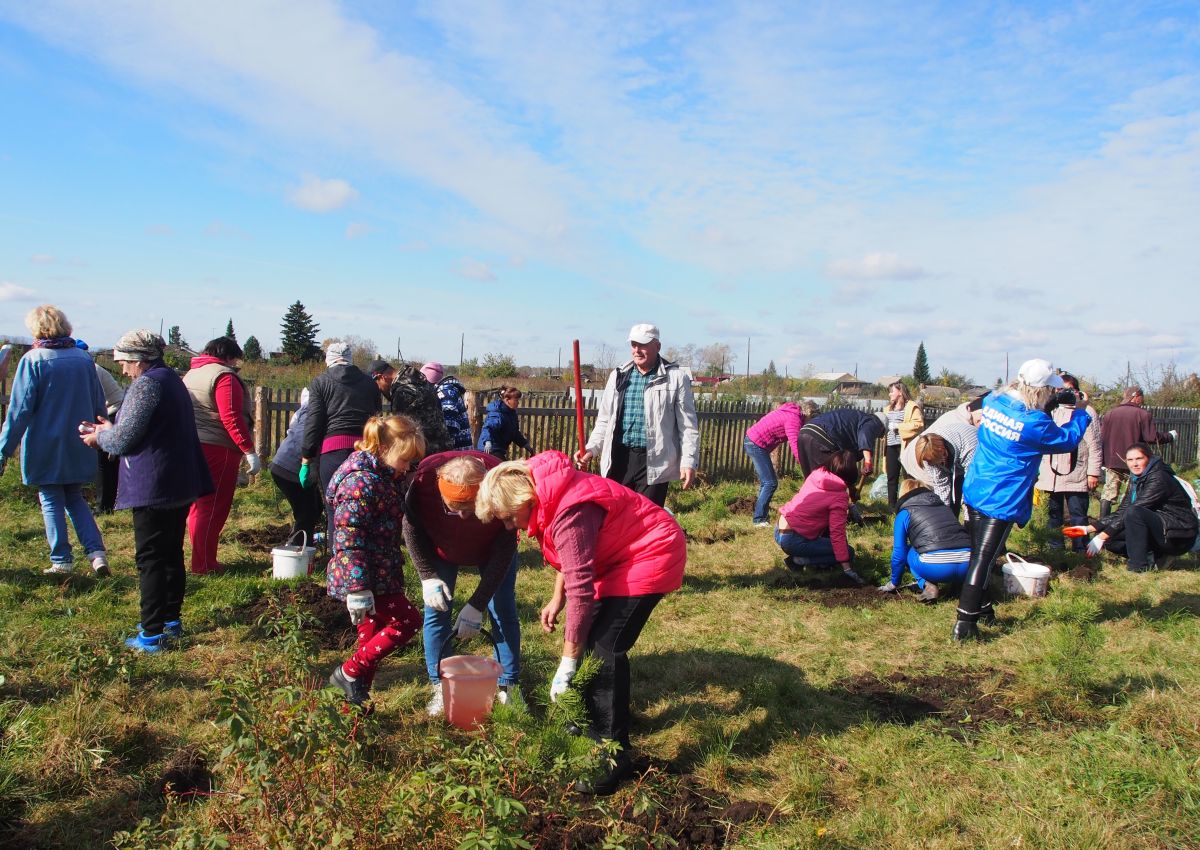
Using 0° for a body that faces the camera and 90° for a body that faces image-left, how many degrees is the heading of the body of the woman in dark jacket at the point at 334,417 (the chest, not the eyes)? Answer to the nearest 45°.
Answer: approximately 180°

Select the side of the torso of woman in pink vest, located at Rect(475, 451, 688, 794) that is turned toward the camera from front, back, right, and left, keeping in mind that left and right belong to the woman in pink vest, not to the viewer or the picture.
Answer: left

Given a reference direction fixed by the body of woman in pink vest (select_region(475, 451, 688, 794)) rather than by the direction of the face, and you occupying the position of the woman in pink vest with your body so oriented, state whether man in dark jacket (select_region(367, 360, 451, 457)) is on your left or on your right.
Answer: on your right

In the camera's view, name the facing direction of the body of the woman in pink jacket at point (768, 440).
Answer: to the viewer's right

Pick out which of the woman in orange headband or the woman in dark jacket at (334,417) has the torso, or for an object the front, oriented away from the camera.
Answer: the woman in dark jacket

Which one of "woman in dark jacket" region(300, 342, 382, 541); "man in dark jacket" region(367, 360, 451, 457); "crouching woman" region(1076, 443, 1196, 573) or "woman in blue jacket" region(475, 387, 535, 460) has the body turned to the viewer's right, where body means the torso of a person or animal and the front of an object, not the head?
the woman in blue jacket

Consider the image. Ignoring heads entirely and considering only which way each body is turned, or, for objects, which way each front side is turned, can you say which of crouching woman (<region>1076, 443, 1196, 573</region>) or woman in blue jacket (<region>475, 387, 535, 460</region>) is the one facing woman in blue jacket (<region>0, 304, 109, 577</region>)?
the crouching woman
